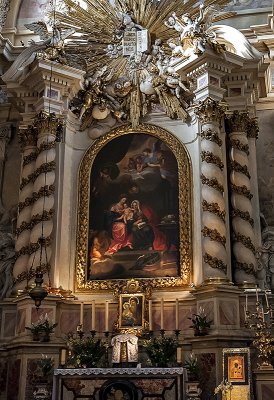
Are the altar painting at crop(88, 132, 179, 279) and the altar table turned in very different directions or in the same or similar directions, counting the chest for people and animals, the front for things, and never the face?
same or similar directions

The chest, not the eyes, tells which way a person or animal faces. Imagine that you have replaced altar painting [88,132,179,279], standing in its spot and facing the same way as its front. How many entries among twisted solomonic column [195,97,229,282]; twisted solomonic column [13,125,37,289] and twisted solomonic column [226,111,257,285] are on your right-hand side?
1

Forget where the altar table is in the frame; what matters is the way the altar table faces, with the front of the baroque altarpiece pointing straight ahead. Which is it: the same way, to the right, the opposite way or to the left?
the same way

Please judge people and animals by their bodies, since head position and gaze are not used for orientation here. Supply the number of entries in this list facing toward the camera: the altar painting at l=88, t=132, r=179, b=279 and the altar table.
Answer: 2

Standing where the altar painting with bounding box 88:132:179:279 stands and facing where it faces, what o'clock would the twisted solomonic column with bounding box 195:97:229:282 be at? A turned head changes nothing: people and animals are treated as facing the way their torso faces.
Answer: The twisted solomonic column is roughly at 10 o'clock from the altar painting.

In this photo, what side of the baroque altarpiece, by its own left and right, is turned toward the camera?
front

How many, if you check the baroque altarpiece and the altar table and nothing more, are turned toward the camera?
2

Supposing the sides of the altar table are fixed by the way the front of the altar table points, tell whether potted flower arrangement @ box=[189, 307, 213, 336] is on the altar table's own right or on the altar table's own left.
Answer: on the altar table's own left

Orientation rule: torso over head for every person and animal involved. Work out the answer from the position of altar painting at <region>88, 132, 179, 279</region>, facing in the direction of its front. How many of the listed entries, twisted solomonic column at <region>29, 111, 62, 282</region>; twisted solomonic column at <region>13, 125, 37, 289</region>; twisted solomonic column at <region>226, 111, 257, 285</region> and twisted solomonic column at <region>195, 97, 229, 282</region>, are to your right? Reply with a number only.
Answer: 2

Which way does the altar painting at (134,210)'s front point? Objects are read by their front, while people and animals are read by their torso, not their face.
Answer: toward the camera
